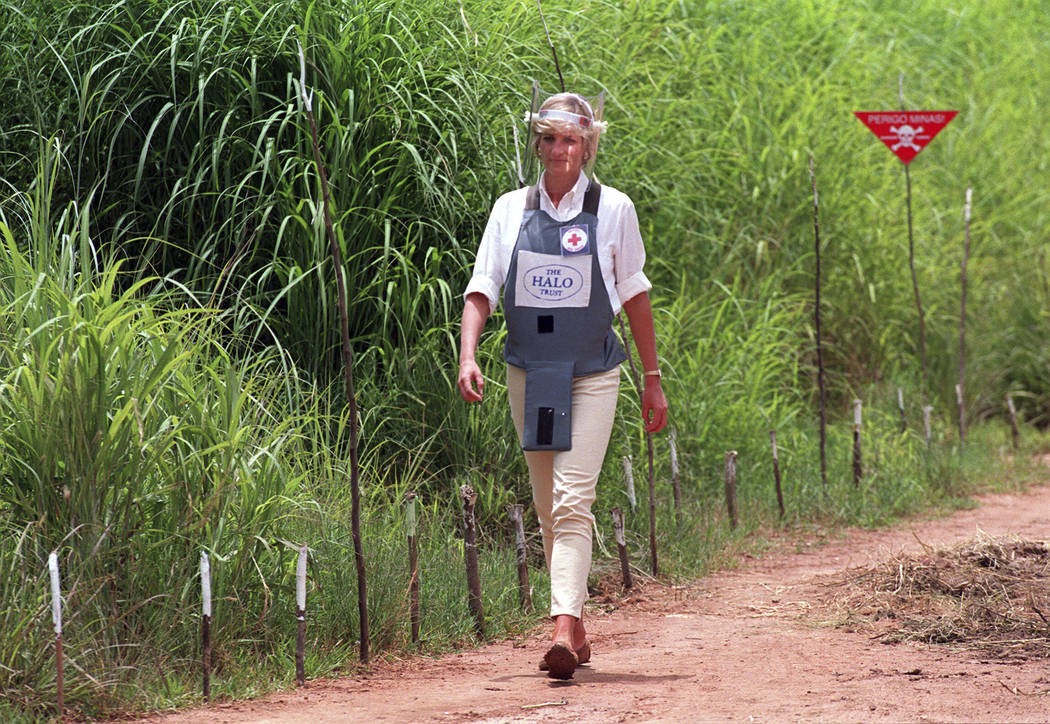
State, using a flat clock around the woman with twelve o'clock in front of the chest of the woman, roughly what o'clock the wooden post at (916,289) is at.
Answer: The wooden post is roughly at 7 o'clock from the woman.

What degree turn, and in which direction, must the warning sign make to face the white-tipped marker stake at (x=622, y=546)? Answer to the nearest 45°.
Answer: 0° — it already faces it

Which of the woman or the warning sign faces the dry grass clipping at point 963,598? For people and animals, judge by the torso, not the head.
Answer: the warning sign

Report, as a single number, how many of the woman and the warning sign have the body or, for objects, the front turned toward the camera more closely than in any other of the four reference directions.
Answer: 2

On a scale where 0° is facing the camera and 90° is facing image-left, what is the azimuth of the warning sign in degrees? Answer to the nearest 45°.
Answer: approximately 0°

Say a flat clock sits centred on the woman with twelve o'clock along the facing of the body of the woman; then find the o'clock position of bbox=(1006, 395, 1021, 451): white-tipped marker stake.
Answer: The white-tipped marker stake is roughly at 7 o'clock from the woman.

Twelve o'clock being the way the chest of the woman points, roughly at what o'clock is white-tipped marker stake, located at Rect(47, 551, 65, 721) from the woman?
The white-tipped marker stake is roughly at 2 o'clock from the woman.
